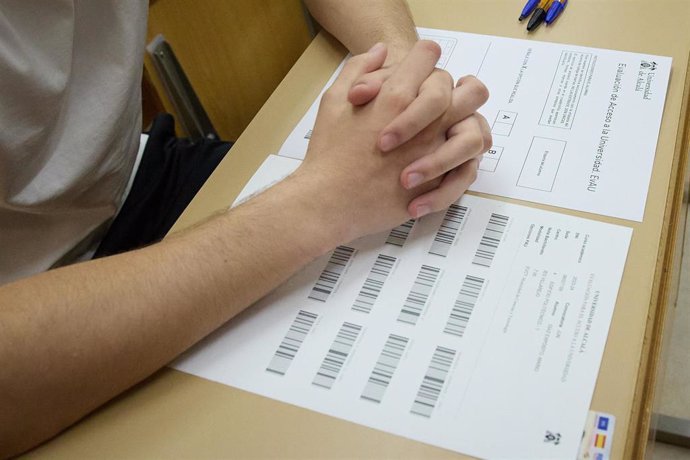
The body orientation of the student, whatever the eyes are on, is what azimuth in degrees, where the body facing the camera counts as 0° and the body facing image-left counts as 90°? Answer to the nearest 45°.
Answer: approximately 270°

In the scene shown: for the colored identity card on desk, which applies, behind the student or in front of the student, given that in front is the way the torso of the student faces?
in front
